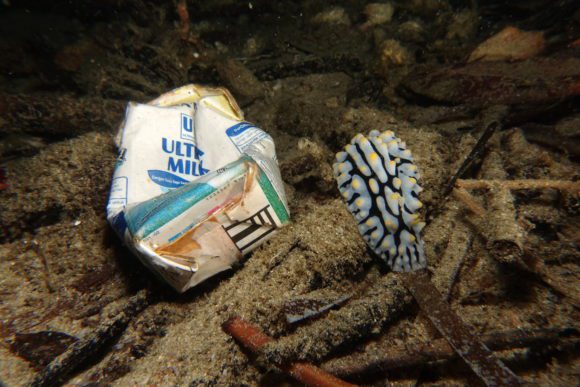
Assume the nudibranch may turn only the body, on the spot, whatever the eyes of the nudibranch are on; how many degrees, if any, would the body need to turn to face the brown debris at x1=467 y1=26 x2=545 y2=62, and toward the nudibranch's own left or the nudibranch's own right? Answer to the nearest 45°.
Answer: approximately 45° to the nudibranch's own right

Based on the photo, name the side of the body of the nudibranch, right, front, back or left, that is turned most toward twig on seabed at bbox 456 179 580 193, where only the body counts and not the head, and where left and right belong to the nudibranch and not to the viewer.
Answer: right

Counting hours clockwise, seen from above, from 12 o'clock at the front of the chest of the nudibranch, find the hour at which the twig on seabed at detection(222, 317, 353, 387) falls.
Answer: The twig on seabed is roughly at 7 o'clock from the nudibranch.

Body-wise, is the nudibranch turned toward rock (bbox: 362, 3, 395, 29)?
yes

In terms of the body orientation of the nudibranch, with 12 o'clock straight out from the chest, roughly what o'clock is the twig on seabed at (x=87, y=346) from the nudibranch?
The twig on seabed is roughly at 8 o'clock from the nudibranch.

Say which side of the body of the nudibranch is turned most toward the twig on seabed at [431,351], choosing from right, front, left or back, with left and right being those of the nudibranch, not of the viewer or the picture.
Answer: back

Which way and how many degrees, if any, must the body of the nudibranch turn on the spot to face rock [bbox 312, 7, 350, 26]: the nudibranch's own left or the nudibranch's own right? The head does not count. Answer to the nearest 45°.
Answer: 0° — it already faces it

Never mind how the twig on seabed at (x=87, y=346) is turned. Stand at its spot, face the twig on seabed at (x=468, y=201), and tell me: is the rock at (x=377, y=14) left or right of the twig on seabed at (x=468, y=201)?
left

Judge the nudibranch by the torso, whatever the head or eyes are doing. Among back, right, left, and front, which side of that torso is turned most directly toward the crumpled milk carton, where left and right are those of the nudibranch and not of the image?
left

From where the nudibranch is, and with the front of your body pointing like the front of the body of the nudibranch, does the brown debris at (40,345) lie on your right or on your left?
on your left

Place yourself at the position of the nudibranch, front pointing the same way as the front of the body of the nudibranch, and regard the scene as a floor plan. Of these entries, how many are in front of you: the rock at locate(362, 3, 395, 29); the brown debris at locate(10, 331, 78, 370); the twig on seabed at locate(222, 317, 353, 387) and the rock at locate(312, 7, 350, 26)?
2

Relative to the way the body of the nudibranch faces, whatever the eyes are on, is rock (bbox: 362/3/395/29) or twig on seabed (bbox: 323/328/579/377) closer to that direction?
the rock

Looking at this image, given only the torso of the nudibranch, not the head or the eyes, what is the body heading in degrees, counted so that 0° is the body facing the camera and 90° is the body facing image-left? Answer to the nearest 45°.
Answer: approximately 180°
